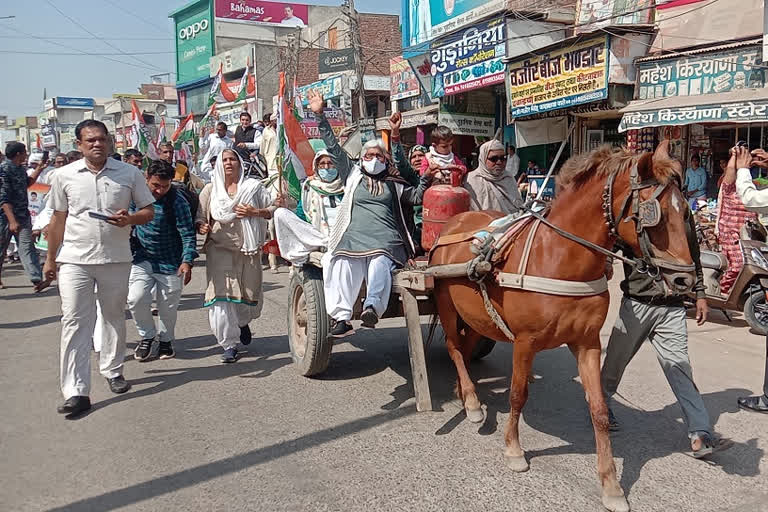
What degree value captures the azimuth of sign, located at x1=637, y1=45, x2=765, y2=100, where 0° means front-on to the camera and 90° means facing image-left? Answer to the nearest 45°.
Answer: approximately 45°

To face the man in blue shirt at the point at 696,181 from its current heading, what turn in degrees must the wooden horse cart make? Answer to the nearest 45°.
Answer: approximately 90° to its left

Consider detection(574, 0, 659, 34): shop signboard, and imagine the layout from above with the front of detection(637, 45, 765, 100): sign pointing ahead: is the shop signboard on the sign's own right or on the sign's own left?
on the sign's own right

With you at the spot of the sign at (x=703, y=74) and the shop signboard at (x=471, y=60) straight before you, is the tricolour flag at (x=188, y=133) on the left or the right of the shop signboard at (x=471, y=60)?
left

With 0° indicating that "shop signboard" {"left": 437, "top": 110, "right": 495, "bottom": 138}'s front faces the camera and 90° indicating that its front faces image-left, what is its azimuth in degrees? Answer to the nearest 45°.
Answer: approximately 0°

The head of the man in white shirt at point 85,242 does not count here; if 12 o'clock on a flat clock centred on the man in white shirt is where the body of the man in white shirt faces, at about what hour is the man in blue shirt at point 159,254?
The man in blue shirt is roughly at 7 o'clock from the man in white shirt.

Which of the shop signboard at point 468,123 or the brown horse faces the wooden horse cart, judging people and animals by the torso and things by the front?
the shop signboard
